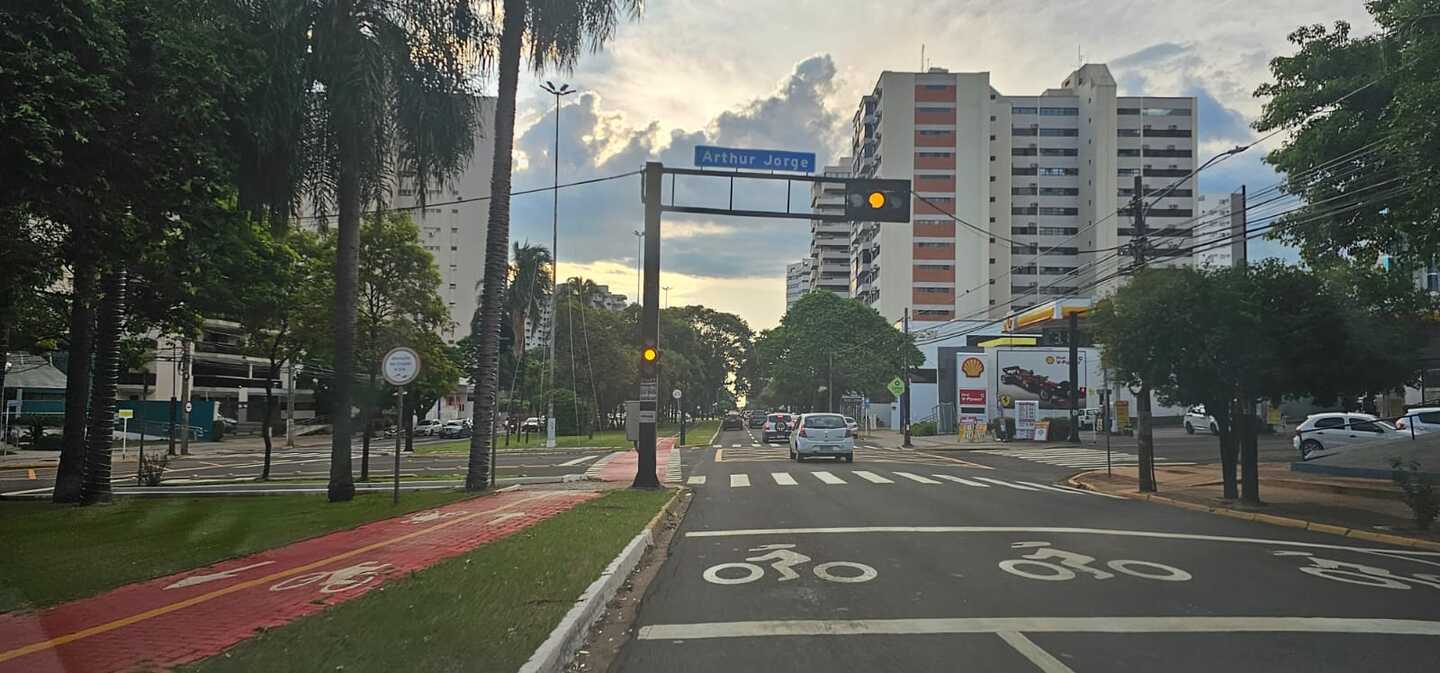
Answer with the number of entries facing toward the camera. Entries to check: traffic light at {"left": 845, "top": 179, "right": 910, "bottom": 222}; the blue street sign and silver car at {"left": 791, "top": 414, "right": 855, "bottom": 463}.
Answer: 2

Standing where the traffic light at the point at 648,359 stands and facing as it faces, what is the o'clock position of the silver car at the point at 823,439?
The silver car is roughly at 7 o'clock from the traffic light.

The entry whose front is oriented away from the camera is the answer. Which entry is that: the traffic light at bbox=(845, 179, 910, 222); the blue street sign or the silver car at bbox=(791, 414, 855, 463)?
the silver car

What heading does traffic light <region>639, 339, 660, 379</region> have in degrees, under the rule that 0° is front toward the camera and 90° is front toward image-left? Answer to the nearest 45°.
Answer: approximately 0°

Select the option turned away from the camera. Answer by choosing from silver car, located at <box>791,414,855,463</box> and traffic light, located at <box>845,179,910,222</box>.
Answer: the silver car

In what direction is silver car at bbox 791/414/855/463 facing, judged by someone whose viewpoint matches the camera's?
facing away from the viewer

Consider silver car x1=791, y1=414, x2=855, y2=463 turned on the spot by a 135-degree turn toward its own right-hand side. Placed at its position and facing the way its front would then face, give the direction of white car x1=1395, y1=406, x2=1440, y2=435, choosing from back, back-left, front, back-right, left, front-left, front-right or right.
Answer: front-left

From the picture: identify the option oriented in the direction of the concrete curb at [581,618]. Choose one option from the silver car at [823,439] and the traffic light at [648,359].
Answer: the traffic light

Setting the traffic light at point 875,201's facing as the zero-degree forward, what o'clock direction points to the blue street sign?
The blue street sign is roughly at 3 o'clock from the traffic light.

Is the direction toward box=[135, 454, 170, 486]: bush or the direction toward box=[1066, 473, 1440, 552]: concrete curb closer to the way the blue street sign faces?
the concrete curb

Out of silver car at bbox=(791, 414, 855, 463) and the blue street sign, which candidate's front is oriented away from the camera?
the silver car

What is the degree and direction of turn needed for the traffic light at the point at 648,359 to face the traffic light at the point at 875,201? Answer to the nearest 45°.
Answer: approximately 45° to its left

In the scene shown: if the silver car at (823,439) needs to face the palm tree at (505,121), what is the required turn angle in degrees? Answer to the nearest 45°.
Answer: approximately 135° to its left

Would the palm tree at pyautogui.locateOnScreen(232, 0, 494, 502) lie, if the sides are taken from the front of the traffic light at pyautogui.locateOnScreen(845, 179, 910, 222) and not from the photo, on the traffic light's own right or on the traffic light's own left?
on the traffic light's own right
